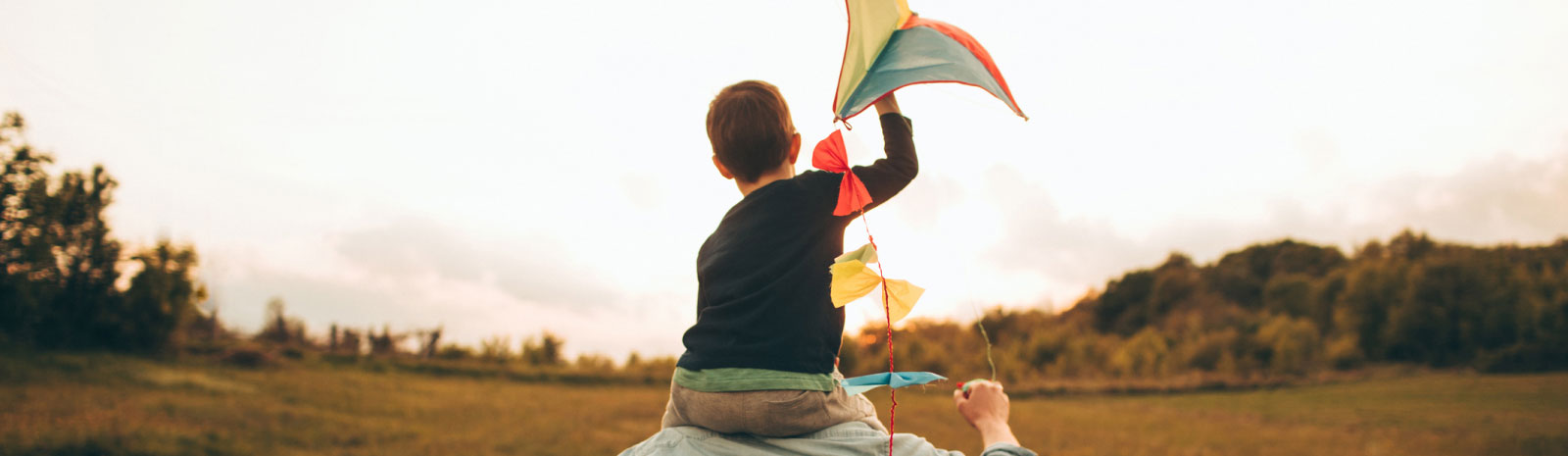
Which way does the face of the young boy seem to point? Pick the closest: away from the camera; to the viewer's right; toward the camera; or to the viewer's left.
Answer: away from the camera

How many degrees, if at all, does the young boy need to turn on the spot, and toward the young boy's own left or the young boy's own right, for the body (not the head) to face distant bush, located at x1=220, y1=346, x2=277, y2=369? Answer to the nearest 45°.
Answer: approximately 45° to the young boy's own left

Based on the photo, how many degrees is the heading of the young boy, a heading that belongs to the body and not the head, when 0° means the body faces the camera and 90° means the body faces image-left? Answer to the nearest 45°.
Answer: approximately 180°

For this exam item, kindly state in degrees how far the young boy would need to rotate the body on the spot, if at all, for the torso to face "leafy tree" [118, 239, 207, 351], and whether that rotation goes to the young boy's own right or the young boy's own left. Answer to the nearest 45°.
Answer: approximately 45° to the young boy's own left
